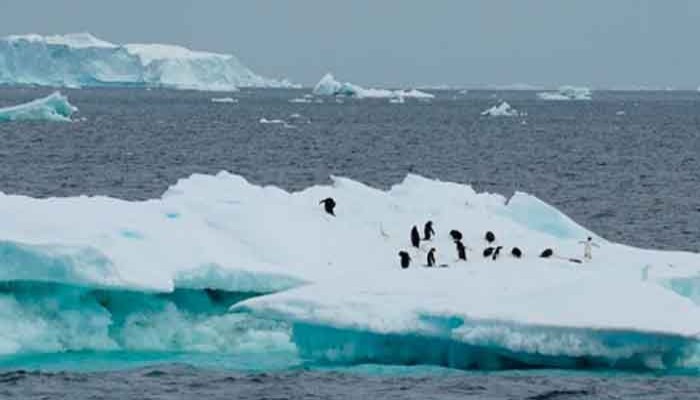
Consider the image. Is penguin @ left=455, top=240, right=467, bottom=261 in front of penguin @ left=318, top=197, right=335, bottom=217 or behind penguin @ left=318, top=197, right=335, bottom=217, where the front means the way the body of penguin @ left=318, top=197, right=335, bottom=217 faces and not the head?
behind

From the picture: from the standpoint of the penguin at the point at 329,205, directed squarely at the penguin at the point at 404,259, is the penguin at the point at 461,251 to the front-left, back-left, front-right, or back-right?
front-left

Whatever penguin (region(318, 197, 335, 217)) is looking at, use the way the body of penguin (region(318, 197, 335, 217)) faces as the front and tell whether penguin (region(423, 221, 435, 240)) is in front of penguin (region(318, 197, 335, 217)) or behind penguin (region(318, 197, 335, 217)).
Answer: behind

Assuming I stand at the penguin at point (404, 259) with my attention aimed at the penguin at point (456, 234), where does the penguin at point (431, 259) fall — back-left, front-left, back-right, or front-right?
front-right

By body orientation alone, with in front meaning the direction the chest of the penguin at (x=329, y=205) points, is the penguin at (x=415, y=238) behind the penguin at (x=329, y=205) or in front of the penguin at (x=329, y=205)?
behind
